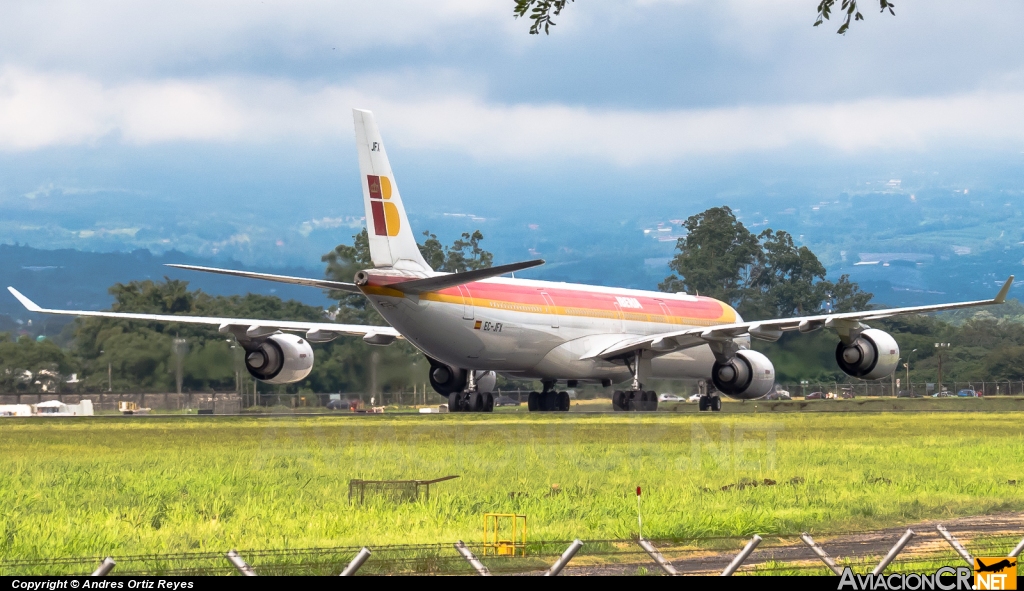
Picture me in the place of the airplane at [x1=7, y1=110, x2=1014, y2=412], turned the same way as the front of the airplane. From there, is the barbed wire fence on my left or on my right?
on my right

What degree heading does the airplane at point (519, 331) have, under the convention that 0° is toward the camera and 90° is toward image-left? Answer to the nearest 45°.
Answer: approximately 225°

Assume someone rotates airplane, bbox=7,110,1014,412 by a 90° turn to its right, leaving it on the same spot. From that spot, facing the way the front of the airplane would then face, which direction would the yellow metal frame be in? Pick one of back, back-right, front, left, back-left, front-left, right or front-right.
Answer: front-right
